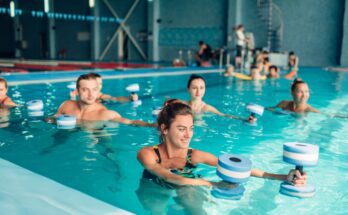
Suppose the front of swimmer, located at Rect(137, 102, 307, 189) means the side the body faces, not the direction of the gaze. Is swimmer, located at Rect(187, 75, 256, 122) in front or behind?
behind

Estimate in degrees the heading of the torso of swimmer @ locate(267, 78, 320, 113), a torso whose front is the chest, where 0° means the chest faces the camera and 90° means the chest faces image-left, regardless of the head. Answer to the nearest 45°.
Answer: approximately 315°

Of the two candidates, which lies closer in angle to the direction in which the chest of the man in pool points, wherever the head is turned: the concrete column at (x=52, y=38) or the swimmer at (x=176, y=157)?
the swimmer

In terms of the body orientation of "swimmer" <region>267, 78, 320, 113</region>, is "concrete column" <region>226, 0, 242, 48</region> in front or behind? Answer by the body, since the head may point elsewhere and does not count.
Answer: behind

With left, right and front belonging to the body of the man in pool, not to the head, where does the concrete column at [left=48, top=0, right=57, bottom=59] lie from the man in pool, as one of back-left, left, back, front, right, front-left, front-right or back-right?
back

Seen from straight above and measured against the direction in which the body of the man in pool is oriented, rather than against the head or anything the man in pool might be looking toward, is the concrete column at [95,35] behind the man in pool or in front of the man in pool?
behind

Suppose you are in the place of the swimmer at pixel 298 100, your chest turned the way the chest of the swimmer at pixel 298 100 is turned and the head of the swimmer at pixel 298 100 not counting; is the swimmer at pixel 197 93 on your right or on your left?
on your right

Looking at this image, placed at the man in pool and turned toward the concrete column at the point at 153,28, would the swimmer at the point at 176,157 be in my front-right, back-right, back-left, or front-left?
back-right

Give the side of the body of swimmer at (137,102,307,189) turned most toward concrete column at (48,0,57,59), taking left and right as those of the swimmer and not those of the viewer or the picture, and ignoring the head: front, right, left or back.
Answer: back

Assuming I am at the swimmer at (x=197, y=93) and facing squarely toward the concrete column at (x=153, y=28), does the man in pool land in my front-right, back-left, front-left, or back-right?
back-left

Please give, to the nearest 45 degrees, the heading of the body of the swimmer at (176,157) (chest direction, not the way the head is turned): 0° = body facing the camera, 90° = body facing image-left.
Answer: approximately 315°

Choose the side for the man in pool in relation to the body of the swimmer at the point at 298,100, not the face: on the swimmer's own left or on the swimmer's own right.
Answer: on the swimmer's own right
